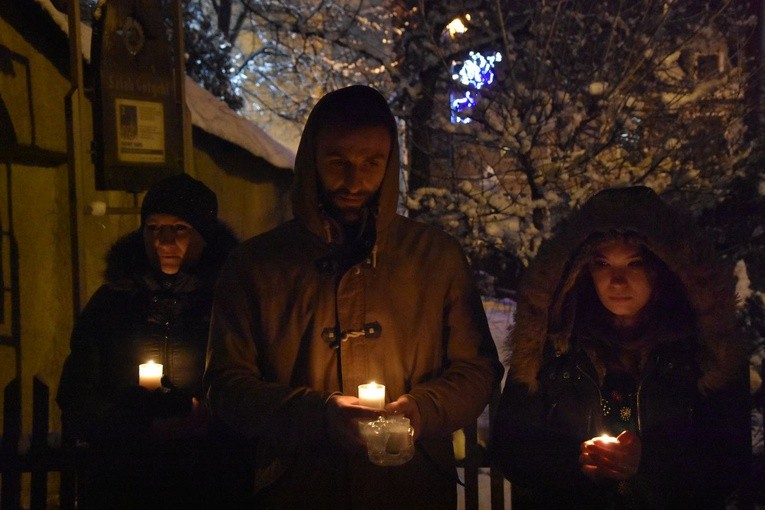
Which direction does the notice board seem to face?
toward the camera

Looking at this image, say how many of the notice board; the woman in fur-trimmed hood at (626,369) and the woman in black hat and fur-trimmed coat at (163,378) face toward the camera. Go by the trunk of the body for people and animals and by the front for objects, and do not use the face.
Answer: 3

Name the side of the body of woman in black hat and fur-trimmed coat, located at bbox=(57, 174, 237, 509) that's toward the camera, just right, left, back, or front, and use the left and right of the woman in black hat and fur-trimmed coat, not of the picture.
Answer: front

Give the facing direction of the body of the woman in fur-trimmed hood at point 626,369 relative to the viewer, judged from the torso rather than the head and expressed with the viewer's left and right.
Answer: facing the viewer

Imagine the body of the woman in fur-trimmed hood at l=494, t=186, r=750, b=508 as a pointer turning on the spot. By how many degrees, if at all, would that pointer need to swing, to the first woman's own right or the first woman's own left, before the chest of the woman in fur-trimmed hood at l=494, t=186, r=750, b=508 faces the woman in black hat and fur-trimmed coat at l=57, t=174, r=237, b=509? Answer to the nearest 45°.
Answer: approximately 90° to the first woman's own right

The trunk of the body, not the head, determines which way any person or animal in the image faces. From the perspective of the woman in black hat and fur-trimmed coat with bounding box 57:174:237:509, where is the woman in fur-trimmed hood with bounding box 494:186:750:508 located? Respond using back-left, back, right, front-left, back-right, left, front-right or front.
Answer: front-left
